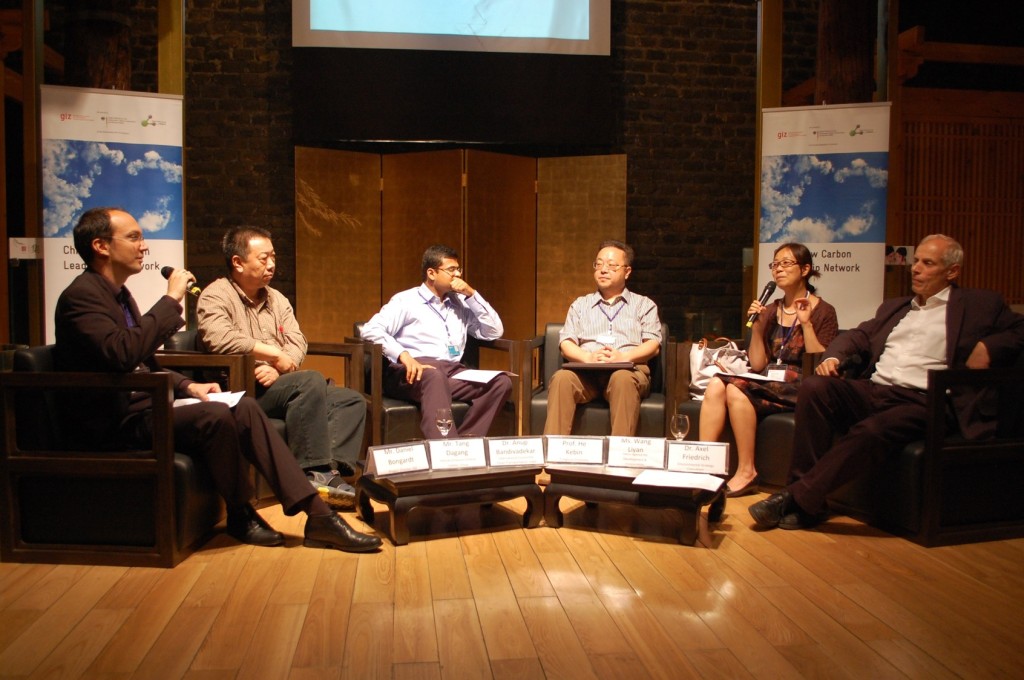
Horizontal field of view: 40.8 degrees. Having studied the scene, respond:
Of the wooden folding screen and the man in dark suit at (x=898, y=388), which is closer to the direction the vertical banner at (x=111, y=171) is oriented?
the man in dark suit

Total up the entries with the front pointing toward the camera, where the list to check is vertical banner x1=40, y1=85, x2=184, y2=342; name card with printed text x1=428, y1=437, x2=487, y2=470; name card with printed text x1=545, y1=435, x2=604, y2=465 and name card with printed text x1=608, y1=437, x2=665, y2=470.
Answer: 4

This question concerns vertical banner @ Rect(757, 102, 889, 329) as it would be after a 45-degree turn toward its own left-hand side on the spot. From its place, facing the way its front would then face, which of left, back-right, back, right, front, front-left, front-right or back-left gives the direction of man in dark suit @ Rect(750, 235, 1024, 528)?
front-right

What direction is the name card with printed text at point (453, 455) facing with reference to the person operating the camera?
facing the viewer

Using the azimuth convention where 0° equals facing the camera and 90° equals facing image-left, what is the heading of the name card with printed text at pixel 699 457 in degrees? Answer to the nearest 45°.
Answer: approximately 0°

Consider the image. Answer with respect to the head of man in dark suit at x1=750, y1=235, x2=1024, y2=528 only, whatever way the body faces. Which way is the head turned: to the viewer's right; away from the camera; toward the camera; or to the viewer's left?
to the viewer's left

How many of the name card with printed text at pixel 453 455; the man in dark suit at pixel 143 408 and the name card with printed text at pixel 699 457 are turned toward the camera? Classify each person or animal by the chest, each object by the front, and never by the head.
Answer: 2

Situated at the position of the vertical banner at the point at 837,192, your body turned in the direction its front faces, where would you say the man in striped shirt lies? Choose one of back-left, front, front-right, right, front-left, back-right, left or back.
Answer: front-right

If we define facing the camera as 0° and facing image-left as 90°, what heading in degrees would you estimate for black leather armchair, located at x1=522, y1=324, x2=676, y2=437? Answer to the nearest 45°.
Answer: approximately 0°

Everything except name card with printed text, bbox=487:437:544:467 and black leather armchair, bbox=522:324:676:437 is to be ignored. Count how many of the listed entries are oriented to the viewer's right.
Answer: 0

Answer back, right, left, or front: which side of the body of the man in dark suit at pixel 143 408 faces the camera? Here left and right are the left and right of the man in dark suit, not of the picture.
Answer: right

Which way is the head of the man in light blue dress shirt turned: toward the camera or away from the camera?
toward the camera

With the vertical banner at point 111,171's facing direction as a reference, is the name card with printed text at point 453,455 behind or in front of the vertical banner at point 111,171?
in front

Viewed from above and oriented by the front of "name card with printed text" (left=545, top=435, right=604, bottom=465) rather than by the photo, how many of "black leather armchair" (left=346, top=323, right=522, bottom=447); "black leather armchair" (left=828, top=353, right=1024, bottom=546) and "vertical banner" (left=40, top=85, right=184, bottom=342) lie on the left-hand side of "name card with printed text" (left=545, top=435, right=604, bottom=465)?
1

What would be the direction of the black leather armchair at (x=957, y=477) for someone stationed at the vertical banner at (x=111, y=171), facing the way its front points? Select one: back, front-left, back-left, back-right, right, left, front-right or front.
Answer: front-left

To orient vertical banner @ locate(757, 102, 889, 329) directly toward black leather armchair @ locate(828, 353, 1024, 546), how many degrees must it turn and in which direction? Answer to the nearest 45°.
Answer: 0° — it already faces it

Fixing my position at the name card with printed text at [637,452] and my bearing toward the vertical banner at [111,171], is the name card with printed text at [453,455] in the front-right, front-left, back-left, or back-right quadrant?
front-left

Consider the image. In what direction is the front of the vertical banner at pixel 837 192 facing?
toward the camera

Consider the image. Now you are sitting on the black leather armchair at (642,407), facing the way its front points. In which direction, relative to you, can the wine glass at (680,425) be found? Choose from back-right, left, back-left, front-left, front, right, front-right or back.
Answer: front

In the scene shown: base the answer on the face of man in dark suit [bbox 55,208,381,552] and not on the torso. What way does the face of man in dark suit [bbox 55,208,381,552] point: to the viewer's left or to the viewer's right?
to the viewer's right
